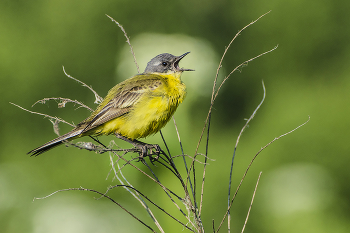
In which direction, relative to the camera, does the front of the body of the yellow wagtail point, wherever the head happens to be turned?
to the viewer's right
